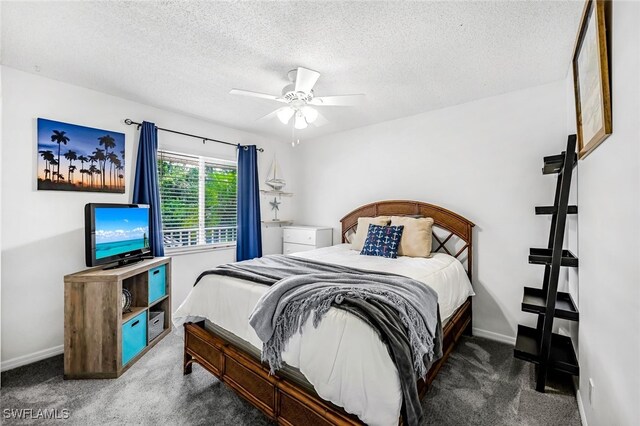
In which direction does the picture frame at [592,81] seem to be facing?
to the viewer's left

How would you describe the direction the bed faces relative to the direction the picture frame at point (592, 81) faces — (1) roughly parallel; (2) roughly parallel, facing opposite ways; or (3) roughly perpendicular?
roughly perpendicular

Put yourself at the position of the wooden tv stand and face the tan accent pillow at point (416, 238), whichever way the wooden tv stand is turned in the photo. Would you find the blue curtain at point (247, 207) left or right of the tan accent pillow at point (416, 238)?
left

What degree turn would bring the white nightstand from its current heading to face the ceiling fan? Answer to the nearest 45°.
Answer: approximately 45° to its left

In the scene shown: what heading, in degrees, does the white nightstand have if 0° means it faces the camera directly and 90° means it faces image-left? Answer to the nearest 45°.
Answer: approximately 45°

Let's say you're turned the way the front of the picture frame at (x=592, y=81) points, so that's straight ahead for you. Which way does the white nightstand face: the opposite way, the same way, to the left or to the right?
to the left

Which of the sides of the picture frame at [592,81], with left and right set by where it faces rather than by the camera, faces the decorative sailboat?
front

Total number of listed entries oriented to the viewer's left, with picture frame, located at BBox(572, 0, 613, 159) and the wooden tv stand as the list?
1

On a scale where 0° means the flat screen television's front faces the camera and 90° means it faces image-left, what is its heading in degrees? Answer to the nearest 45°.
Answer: approximately 315°
